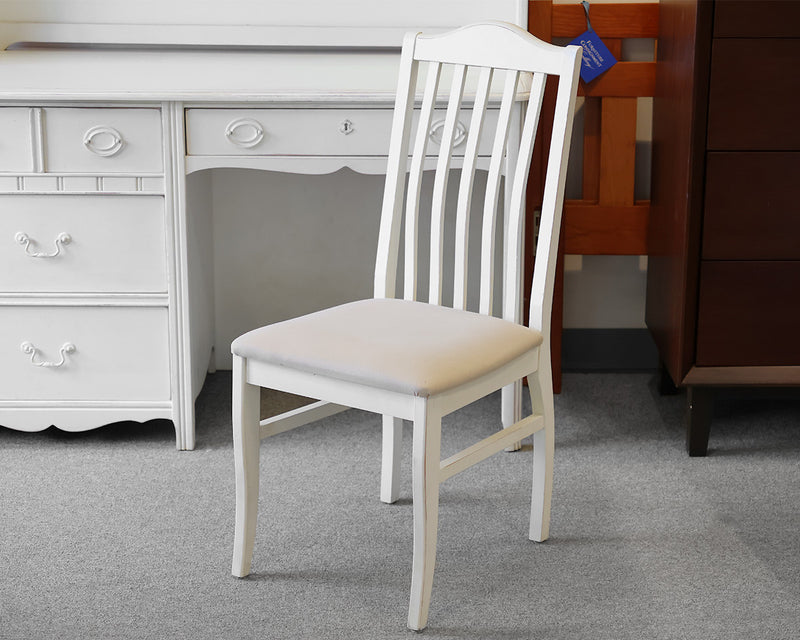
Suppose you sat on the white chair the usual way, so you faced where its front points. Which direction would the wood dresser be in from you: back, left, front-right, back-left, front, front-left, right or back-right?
back

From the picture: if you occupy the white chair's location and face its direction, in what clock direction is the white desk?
The white desk is roughly at 3 o'clock from the white chair.

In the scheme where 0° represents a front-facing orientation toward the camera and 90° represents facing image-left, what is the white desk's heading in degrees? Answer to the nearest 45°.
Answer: approximately 0°

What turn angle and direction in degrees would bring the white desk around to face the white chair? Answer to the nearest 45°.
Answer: approximately 45° to its left

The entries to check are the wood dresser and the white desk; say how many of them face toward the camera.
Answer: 2

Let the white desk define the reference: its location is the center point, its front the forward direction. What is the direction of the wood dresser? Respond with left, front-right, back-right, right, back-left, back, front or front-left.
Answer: left

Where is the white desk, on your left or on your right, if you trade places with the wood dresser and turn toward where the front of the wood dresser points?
on your right

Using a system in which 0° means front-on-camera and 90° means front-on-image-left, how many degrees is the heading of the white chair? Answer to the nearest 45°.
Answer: approximately 45°
